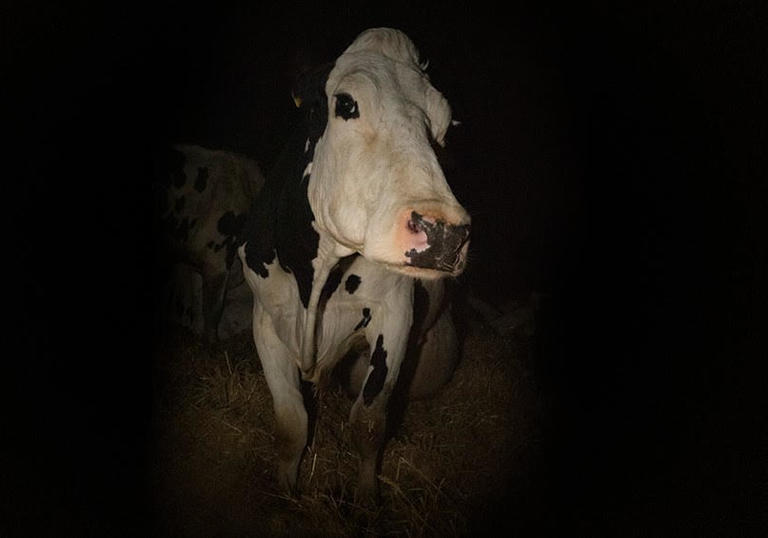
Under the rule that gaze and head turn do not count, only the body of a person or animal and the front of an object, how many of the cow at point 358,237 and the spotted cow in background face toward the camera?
1

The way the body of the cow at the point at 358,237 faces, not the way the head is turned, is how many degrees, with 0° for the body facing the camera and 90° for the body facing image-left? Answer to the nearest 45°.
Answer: approximately 0°

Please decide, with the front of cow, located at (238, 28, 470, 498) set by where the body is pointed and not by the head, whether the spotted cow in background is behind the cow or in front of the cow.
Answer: behind
